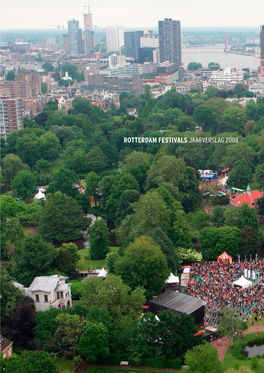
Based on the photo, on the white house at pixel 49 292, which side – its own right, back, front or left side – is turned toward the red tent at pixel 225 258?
left

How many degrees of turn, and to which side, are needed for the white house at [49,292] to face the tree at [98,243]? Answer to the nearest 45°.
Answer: approximately 135° to its left

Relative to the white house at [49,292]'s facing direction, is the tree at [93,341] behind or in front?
in front

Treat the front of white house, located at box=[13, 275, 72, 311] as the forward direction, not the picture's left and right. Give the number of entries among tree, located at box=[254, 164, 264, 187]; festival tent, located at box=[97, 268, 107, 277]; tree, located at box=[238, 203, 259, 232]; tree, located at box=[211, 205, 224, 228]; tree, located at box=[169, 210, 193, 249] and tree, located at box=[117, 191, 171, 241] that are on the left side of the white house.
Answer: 6

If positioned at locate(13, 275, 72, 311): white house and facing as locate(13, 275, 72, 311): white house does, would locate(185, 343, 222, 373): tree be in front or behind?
in front

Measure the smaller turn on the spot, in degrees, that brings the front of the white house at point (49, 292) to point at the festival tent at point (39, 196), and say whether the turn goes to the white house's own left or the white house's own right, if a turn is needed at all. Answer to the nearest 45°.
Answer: approximately 135° to the white house's own left

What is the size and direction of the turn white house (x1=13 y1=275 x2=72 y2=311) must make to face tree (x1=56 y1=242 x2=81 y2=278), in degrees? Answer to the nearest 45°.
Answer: approximately 135° to its left

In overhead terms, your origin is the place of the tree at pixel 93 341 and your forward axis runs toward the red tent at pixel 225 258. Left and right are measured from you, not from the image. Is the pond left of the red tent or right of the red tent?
right

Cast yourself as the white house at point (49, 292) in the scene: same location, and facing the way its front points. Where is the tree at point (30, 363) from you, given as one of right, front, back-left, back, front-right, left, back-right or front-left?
front-right

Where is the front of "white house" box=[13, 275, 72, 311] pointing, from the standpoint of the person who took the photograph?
facing the viewer and to the right of the viewer

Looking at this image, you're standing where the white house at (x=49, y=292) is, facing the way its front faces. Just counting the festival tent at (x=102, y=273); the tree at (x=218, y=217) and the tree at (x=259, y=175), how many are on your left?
3

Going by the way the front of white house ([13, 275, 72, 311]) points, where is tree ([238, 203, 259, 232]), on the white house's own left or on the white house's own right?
on the white house's own left
